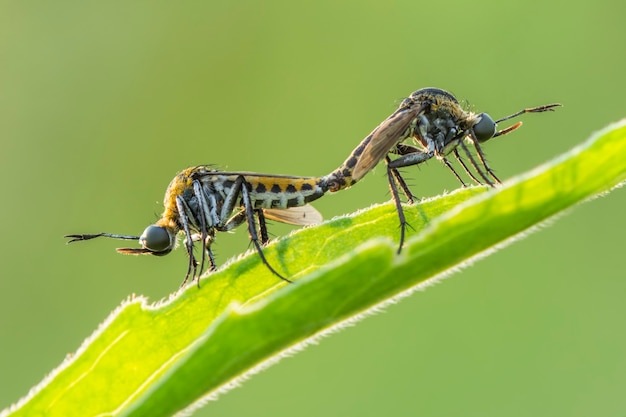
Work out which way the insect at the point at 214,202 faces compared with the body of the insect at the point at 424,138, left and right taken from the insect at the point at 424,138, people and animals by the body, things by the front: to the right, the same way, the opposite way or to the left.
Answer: the opposite way

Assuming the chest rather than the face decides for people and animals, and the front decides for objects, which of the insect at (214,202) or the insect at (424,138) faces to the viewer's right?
the insect at (424,138)

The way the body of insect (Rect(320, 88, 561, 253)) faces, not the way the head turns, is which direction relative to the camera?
to the viewer's right

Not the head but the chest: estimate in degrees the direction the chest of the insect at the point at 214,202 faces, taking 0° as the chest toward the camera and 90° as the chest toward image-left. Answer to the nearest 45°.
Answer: approximately 90°

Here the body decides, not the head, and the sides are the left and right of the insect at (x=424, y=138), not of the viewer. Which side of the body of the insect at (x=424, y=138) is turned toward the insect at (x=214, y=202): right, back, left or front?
back

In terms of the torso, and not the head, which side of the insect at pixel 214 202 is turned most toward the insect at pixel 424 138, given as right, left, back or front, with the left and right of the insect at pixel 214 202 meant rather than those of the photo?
back

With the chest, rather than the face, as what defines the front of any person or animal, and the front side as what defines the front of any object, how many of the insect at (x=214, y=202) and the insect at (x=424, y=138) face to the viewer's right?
1
